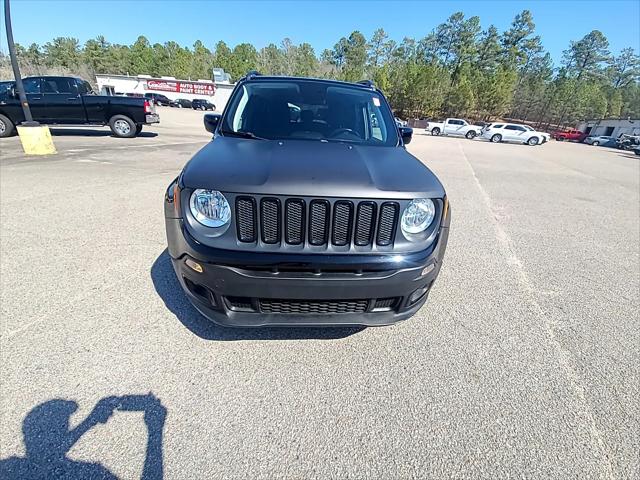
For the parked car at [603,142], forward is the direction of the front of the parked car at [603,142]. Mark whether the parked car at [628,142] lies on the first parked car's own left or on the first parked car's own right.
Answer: on the first parked car's own left

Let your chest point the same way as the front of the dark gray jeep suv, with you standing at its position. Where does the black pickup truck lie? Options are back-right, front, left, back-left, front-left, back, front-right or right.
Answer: back-right

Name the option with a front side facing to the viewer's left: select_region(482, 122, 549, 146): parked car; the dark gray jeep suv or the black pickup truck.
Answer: the black pickup truck

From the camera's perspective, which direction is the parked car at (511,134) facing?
to the viewer's right

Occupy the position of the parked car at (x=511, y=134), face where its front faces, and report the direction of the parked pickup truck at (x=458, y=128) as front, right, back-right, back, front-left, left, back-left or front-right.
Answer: back

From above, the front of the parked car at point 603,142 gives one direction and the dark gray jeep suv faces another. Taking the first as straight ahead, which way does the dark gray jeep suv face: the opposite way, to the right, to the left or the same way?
to the left

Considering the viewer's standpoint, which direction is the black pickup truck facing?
facing to the left of the viewer

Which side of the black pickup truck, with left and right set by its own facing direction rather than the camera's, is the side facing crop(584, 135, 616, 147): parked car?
back
